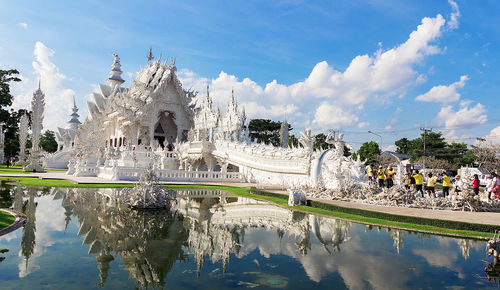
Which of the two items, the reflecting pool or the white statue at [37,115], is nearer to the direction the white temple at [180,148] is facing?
the reflecting pool

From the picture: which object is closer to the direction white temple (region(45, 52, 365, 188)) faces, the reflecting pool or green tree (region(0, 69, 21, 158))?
the reflecting pool

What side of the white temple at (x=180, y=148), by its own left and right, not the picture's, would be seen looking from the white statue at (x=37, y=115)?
back

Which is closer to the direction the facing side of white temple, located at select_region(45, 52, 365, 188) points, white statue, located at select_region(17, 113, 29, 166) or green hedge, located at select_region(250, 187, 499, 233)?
the green hedge

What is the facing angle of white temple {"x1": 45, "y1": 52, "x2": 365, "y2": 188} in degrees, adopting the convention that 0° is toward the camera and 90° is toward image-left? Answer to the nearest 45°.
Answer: approximately 315°

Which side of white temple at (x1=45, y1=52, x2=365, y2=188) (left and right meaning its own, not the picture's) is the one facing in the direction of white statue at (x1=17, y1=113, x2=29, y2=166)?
back

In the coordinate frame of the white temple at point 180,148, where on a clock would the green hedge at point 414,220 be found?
The green hedge is roughly at 1 o'clock from the white temple.

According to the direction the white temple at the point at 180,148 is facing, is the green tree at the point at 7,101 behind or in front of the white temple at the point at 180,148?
behind
